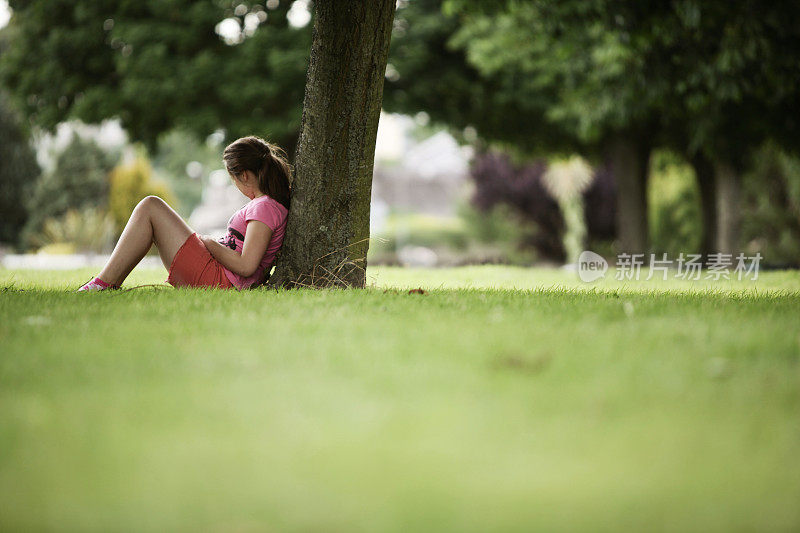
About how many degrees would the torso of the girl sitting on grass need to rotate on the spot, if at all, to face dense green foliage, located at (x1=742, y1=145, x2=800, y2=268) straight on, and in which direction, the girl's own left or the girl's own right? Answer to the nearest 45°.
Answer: approximately 135° to the girl's own right

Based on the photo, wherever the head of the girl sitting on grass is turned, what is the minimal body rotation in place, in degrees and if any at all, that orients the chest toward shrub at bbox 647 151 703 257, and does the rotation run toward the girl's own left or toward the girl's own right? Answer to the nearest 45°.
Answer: approximately 135° to the girl's own right

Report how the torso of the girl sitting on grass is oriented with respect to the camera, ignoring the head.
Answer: to the viewer's left

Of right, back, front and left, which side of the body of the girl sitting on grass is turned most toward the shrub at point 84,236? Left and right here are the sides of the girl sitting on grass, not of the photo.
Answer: right

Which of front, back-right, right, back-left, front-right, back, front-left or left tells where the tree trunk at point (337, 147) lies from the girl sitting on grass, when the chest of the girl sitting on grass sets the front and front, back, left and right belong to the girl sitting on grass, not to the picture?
back

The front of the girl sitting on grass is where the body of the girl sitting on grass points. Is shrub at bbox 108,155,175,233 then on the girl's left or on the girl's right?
on the girl's right

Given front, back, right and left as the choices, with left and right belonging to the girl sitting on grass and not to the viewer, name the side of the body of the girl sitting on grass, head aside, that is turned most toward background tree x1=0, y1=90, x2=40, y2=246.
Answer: right

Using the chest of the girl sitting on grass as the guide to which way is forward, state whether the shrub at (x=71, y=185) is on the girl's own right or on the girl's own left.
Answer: on the girl's own right

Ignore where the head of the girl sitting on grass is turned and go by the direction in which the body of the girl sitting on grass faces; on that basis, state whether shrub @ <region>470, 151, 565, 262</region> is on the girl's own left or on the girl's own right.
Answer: on the girl's own right
